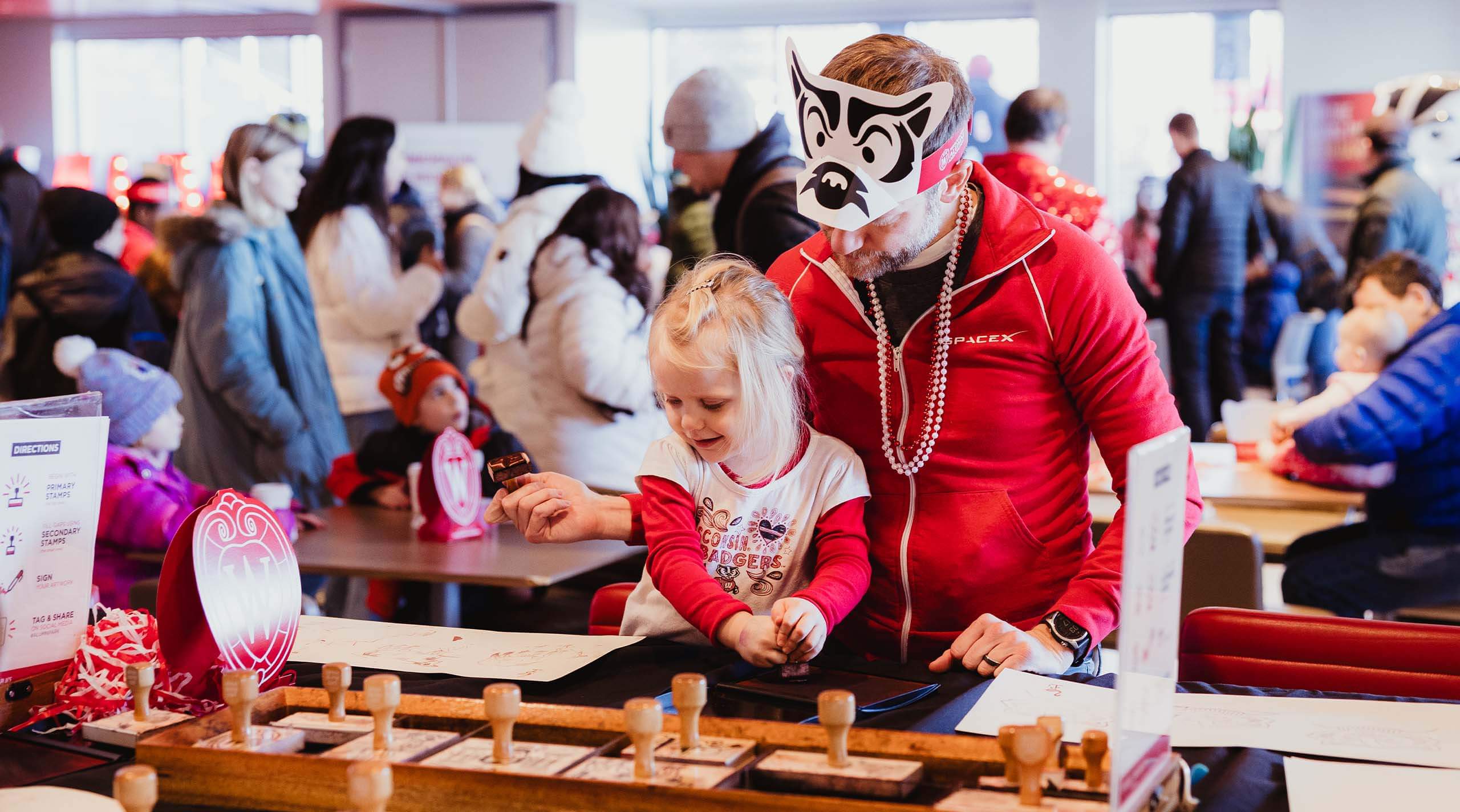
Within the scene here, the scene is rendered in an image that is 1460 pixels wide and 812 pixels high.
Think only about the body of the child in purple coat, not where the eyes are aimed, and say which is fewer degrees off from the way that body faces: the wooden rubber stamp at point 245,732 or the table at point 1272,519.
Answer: the table

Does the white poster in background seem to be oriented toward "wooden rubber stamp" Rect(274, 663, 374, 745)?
yes

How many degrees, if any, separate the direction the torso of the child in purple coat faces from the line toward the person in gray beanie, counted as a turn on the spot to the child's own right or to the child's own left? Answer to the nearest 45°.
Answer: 0° — they already face them

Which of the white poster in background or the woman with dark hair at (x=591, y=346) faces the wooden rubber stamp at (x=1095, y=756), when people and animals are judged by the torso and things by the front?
the white poster in background

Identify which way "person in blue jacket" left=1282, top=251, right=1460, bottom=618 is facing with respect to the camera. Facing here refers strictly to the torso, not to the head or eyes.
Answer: to the viewer's left

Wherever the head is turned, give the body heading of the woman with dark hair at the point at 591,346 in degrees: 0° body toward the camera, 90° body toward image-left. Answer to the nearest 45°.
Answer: approximately 225°

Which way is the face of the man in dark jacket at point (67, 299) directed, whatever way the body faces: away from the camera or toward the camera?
away from the camera

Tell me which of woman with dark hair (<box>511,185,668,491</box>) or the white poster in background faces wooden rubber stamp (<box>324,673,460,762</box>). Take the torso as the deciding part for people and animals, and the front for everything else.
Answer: the white poster in background

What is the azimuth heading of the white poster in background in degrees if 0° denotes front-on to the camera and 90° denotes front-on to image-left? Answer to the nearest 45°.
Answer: approximately 0°

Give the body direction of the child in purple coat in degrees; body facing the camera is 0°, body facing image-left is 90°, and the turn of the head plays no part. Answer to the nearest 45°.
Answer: approximately 270°

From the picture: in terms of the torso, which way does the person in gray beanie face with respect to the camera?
to the viewer's left

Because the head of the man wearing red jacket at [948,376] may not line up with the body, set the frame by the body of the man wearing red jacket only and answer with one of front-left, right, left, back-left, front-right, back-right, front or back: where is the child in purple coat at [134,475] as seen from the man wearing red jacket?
right
